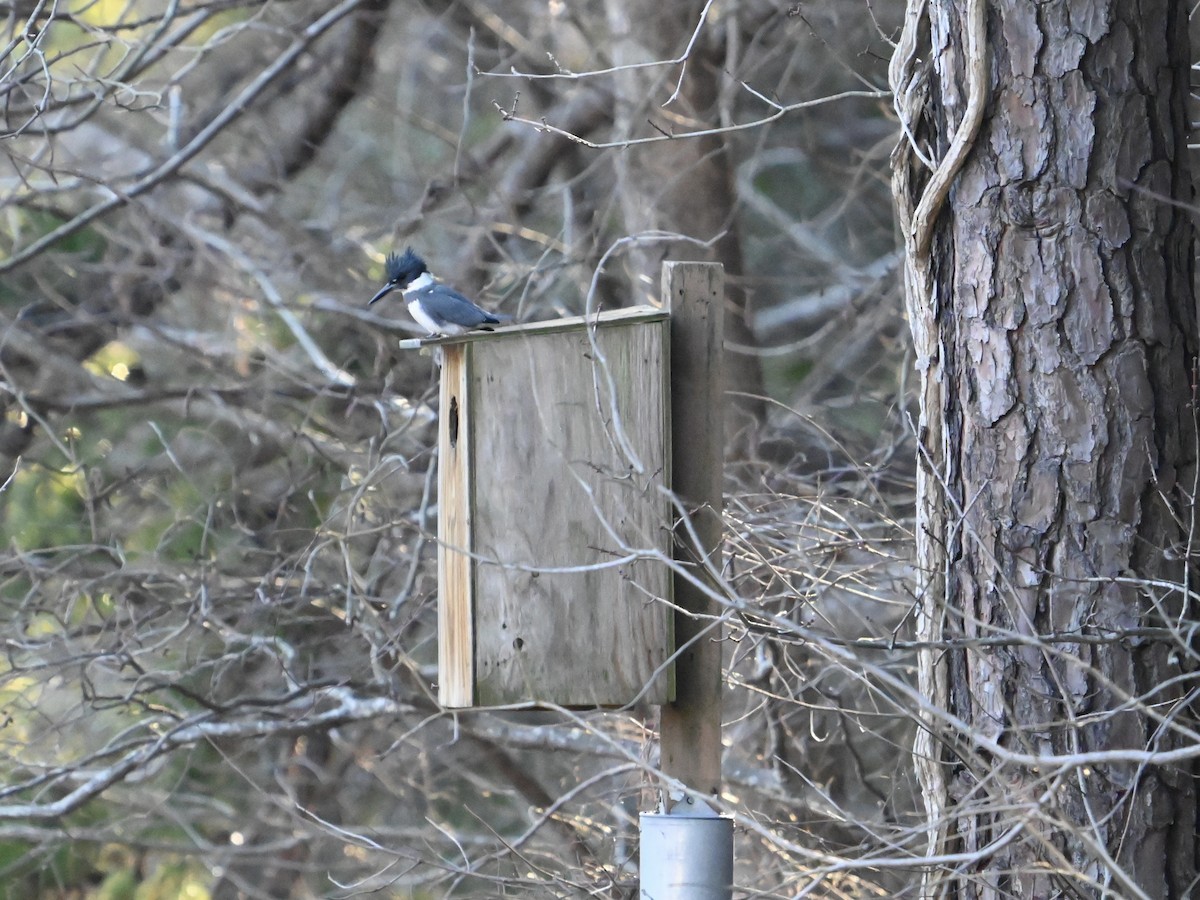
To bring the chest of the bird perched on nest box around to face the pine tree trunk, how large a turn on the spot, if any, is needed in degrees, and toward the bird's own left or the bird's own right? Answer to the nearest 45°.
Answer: approximately 135° to the bird's own left

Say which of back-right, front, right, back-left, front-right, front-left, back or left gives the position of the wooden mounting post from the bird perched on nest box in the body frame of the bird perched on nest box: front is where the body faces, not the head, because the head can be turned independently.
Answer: back-left

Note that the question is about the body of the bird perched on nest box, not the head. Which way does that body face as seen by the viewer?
to the viewer's left

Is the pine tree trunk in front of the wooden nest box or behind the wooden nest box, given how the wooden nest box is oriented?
behind

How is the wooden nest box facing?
to the viewer's left
